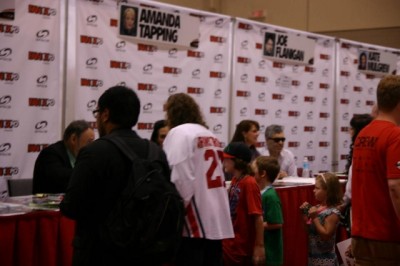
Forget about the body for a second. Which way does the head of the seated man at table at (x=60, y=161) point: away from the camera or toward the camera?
toward the camera

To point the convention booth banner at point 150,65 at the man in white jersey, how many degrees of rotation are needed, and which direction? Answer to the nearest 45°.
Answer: approximately 45° to its right

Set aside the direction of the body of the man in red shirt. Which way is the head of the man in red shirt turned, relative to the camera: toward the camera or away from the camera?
away from the camera

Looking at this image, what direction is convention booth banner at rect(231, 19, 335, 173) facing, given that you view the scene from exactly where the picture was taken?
facing the viewer and to the right of the viewer

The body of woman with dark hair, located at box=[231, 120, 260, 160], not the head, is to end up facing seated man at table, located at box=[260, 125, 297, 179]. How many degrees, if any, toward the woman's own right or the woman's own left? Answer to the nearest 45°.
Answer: approximately 45° to the woman's own left

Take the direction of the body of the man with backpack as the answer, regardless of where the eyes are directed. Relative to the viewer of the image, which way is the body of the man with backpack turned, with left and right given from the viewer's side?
facing away from the viewer and to the left of the viewer

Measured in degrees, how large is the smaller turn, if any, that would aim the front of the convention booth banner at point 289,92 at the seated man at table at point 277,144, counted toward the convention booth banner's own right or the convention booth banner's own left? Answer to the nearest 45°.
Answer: approximately 45° to the convention booth banner's own right

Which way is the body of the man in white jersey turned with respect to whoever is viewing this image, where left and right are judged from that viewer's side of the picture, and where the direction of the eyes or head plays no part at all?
facing away from the viewer and to the left of the viewer

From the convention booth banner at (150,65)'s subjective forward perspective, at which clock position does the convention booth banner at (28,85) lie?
the convention booth banner at (28,85) is roughly at 3 o'clock from the convention booth banner at (150,65).

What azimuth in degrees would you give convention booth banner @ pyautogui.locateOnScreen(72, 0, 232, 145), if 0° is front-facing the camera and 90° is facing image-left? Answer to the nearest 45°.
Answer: approximately 315°

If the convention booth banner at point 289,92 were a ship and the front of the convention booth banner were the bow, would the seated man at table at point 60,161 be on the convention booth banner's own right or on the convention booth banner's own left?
on the convention booth banner's own right

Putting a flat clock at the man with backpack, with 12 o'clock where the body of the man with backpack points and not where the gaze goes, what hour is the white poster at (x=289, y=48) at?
The white poster is roughly at 2 o'clock from the man with backpack.

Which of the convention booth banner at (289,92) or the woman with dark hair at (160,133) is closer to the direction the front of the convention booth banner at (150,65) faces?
the woman with dark hair

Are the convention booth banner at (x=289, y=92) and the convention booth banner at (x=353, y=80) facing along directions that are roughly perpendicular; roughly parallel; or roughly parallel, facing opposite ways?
roughly parallel

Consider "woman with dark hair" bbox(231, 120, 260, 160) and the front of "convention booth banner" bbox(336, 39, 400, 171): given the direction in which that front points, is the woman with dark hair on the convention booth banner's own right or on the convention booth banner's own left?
on the convention booth banner's own right

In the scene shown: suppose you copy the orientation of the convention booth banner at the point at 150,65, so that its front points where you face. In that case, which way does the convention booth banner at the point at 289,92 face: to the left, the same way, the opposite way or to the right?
the same way

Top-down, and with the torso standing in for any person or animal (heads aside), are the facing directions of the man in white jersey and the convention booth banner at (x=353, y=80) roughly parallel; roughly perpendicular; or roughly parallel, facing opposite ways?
roughly parallel, facing opposite ways

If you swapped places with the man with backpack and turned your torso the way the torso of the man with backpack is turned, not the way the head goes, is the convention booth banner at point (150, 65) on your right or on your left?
on your right
